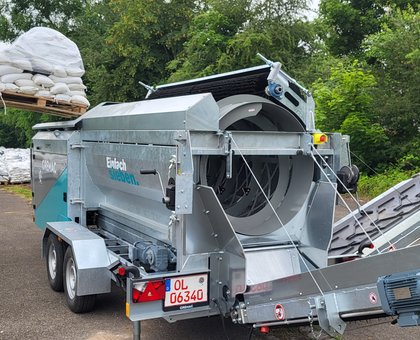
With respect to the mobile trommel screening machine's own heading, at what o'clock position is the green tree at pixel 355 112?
The green tree is roughly at 2 o'clock from the mobile trommel screening machine.

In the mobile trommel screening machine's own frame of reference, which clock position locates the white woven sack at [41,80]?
The white woven sack is roughly at 12 o'clock from the mobile trommel screening machine.

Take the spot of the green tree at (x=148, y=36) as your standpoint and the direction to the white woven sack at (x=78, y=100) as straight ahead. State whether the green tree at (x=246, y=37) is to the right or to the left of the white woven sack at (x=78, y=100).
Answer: left

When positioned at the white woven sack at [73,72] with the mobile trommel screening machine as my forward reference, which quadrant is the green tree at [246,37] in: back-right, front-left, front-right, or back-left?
back-left

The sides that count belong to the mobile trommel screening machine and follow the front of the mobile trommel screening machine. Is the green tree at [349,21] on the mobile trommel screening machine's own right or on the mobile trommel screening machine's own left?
on the mobile trommel screening machine's own right

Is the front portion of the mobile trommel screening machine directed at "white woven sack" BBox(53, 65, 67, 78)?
yes

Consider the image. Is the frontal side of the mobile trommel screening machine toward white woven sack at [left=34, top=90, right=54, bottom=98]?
yes

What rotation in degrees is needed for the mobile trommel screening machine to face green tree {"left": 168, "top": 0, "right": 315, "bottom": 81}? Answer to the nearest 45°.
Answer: approximately 45° to its right

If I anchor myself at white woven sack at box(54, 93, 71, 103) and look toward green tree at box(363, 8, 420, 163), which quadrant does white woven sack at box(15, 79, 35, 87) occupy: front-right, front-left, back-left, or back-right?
back-left

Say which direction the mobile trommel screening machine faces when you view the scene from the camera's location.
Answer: facing away from the viewer and to the left of the viewer

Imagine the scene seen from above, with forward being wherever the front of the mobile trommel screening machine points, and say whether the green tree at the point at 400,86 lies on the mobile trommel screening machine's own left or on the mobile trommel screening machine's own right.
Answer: on the mobile trommel screening machine's own right
